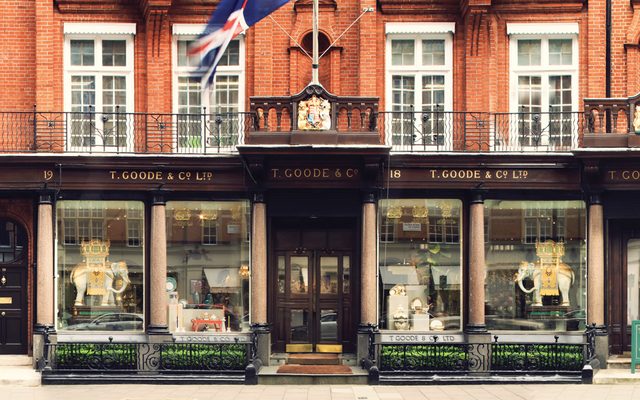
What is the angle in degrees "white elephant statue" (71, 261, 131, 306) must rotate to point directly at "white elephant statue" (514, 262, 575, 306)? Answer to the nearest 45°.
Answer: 0° — it already faces it

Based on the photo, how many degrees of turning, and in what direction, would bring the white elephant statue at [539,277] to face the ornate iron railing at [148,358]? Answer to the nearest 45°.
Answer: approximately 45° to its left

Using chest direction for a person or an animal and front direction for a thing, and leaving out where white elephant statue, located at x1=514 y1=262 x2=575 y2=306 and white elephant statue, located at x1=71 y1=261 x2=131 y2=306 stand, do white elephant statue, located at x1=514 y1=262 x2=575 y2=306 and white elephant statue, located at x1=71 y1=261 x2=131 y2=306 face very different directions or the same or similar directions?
very different directions

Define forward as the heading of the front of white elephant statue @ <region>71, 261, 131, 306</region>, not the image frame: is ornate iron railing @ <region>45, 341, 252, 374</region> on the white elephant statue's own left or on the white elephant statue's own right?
on the white elephant statue's own right

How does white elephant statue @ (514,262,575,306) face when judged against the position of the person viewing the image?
facing to the left of the viewer

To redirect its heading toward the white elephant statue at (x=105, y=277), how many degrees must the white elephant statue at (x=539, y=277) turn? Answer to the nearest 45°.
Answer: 0° — it already faces it

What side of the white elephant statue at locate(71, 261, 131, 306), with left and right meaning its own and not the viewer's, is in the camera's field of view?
right

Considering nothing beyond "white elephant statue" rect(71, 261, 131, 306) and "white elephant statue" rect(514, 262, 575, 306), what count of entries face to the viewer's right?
1
